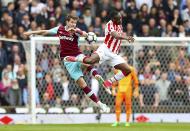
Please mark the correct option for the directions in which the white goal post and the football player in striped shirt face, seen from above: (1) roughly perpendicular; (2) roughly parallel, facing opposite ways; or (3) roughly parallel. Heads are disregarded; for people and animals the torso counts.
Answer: roughly perpendicular

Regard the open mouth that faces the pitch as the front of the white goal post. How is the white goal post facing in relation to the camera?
toward the camera

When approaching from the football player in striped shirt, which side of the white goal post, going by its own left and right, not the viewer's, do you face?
front
